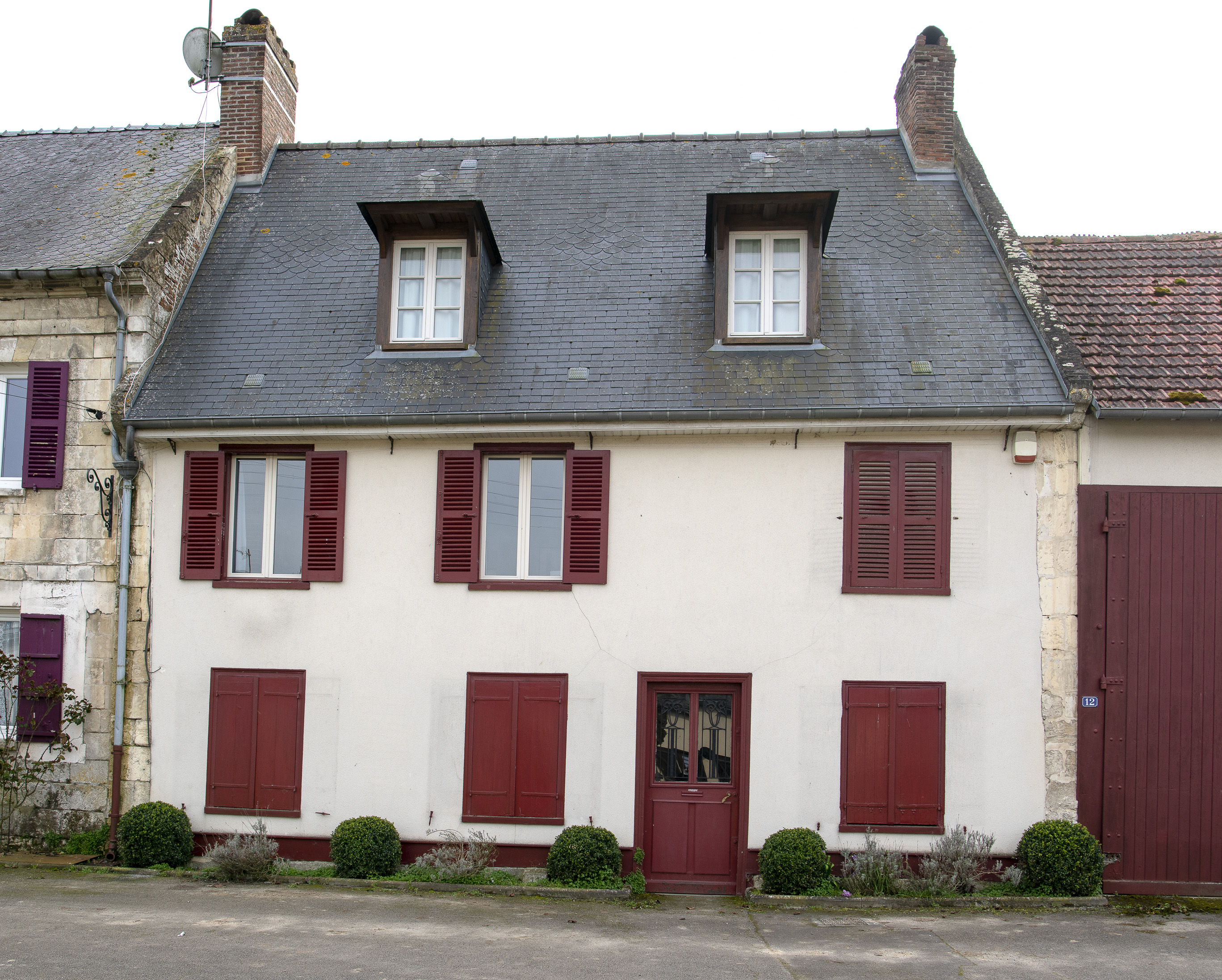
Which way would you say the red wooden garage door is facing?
toward the camera

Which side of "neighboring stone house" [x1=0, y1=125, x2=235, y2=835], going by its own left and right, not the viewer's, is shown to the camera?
front

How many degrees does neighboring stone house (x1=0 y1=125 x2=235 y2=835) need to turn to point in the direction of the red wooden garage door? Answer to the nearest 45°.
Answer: approximately 45° to its left

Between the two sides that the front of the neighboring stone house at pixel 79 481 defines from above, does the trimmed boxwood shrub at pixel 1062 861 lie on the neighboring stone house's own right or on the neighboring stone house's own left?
on the neighboring stone house's own left

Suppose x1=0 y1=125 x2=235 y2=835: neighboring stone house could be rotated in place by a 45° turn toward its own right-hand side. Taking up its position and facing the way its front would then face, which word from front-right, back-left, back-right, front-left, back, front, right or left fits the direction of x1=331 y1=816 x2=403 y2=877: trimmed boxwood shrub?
left

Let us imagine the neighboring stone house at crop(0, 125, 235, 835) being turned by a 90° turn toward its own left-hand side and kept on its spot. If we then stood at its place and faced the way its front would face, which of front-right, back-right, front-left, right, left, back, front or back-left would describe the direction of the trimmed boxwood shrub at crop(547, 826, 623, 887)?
front-right

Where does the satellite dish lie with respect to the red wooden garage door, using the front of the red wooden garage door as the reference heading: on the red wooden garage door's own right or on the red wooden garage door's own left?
on the red wooden garage door's own right
